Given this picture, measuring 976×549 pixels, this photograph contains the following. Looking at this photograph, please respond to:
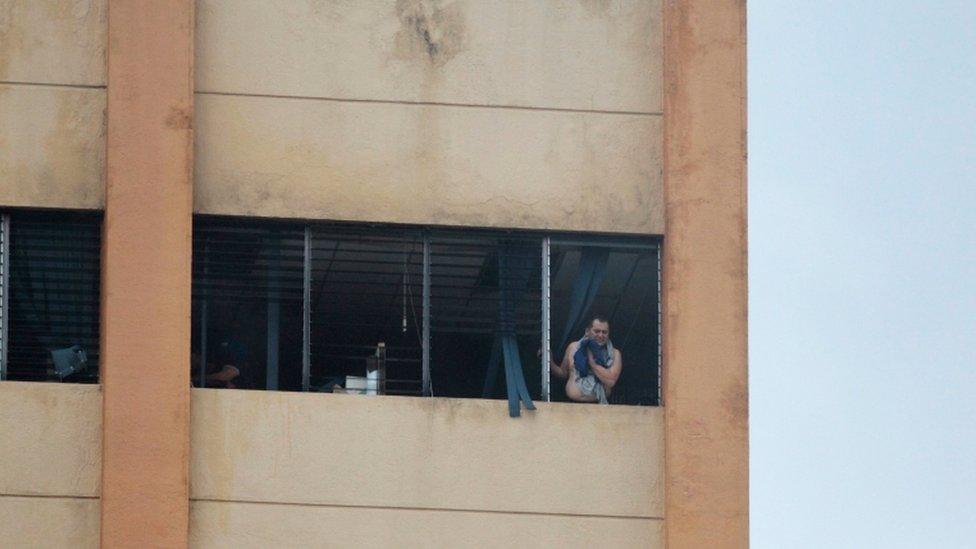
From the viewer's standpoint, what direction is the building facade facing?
toward the camera
